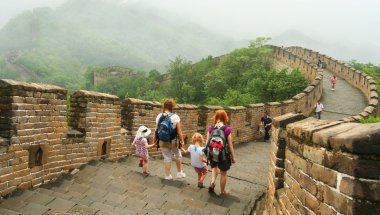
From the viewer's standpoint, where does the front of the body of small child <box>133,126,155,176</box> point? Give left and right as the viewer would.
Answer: facing away from the viewer and to the right of the viewer

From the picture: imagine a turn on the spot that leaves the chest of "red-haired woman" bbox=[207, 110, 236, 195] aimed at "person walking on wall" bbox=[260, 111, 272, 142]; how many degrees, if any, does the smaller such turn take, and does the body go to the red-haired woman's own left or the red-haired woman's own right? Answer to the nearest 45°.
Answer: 0° — they already face them

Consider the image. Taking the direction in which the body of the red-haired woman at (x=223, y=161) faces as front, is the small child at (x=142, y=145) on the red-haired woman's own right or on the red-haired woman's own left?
on the red-haired woman's own left

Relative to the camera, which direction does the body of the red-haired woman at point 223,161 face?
away from the camera

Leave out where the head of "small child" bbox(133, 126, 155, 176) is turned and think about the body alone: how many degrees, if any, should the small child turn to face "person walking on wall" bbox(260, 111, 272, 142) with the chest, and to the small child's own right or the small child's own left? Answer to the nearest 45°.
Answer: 0° — they already face them
